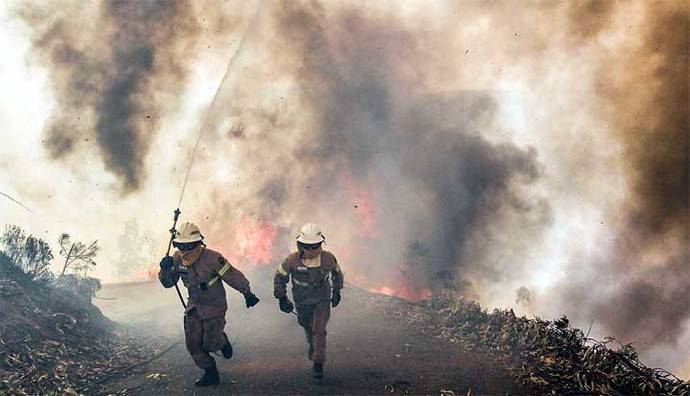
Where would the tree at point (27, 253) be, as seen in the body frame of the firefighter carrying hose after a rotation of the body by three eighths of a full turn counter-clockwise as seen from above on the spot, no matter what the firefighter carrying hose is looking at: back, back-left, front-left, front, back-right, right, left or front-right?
back-left

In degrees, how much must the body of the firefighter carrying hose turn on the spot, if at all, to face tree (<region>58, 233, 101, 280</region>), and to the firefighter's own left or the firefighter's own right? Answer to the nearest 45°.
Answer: approximately 90° to the firefighter's own right

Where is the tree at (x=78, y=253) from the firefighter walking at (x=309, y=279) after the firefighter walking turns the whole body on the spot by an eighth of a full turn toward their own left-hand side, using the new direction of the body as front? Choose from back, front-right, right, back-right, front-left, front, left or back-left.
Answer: back

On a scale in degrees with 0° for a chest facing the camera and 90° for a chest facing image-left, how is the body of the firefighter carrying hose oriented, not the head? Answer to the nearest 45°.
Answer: approximately 45°

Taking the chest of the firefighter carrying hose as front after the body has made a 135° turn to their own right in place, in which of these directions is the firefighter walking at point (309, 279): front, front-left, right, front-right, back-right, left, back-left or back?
right

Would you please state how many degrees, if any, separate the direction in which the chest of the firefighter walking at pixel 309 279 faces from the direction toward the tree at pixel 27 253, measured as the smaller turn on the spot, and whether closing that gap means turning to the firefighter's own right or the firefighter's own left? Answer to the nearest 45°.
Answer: approximately 135° to the firefighter's own right
